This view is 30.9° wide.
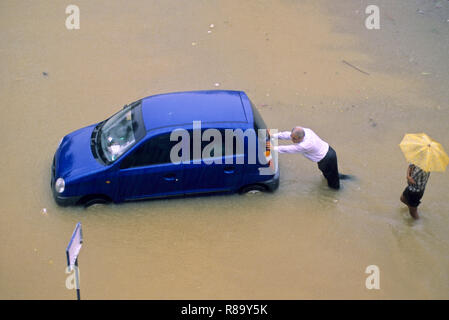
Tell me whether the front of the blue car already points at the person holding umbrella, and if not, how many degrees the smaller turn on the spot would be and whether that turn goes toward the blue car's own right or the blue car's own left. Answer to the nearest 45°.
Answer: approximately 180°

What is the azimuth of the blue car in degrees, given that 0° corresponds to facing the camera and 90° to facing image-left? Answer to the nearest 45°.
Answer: approximately 90°
